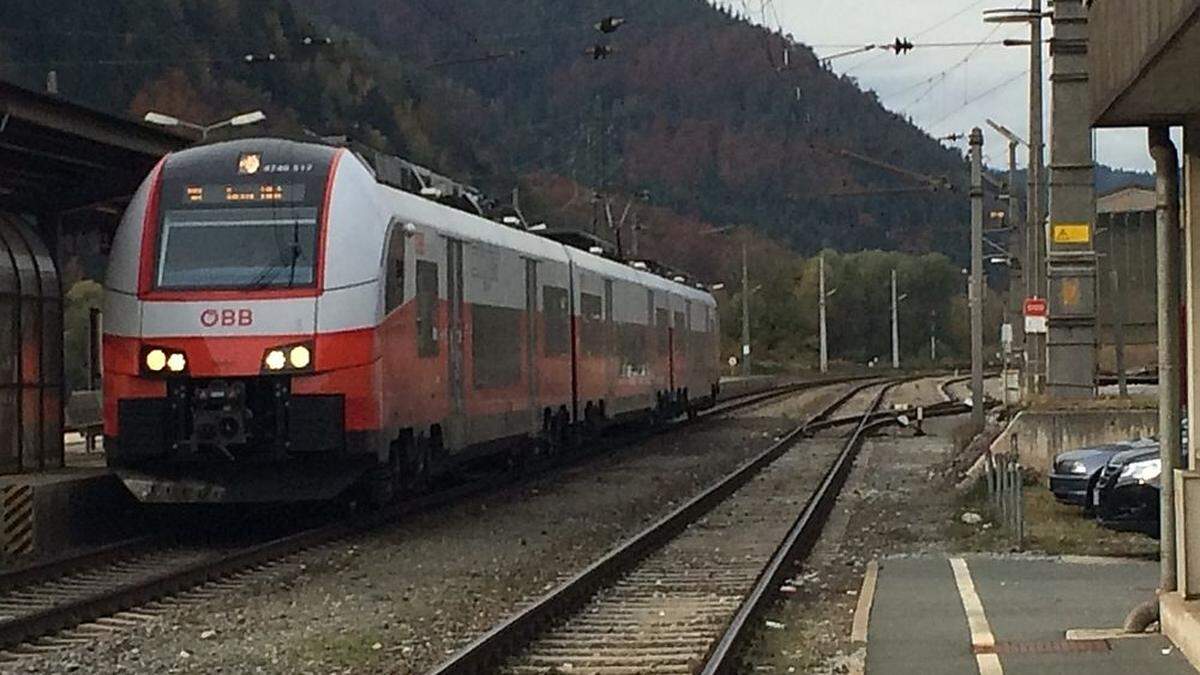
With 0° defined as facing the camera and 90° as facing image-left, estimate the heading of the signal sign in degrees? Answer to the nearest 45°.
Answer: approximately 0°

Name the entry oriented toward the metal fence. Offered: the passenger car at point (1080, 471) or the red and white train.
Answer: the passenger car

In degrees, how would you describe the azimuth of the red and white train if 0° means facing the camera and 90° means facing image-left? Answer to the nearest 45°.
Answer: approximately 45°

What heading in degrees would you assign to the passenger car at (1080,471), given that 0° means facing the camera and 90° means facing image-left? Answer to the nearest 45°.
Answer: approximately 45°

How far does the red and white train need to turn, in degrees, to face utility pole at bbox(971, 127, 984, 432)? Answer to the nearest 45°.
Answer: approximately 90° to its left

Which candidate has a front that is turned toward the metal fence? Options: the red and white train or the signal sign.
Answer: the signal sign

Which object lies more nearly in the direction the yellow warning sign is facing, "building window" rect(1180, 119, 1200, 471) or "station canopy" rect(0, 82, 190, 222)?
the building window

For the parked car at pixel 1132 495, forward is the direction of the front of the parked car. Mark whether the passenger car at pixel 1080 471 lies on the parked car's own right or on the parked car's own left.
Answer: on the parked car's own right

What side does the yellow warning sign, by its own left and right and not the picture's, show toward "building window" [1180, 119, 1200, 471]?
front

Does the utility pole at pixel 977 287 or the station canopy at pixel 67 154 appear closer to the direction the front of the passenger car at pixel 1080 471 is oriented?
the station canopy

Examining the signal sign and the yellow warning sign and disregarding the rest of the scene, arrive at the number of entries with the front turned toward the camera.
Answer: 2
